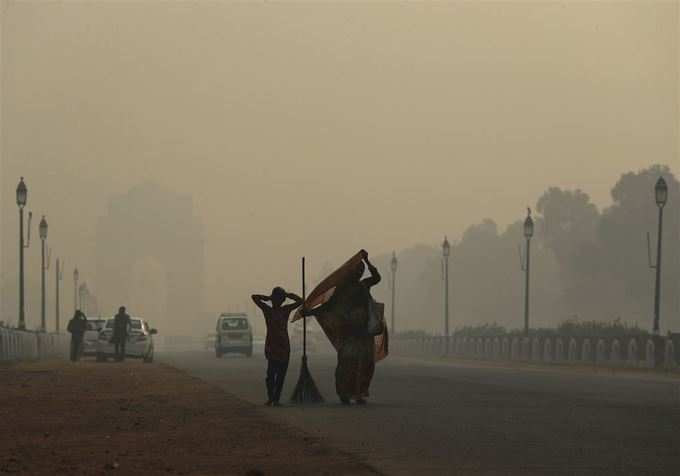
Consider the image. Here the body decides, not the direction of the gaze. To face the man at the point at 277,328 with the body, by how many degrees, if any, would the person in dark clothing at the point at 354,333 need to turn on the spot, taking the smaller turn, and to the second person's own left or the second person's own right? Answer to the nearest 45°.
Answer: approximately 90° to the second person's own right

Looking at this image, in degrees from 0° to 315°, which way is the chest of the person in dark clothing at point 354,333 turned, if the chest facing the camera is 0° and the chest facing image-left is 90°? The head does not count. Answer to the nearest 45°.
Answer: approximately 0°
